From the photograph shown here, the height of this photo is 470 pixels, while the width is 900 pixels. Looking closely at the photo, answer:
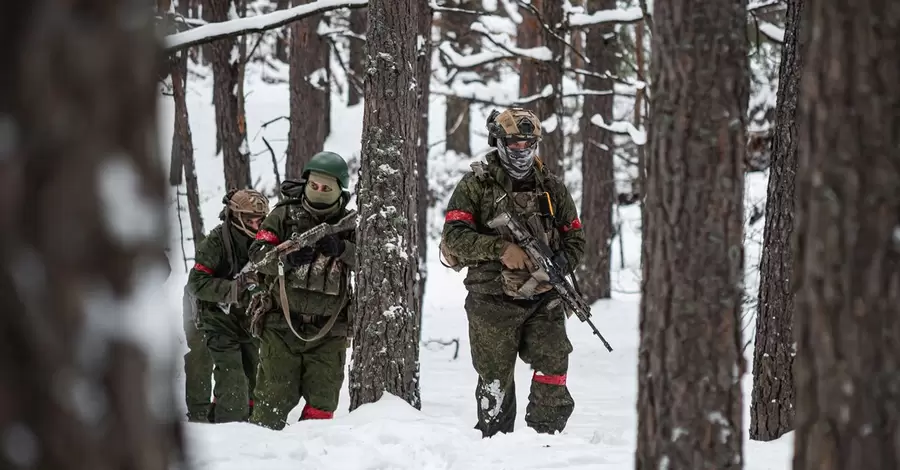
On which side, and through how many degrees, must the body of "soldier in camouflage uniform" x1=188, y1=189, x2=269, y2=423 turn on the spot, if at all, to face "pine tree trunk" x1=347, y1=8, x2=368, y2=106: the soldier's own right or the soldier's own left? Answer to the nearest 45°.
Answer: approximately 135° to the soldier's own left

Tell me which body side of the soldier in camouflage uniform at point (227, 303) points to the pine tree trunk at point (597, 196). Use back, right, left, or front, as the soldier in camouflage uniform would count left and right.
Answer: left

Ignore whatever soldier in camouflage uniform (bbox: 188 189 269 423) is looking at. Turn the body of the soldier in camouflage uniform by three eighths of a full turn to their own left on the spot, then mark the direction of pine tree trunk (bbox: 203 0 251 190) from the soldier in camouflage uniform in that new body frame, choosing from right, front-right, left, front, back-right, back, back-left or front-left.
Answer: front

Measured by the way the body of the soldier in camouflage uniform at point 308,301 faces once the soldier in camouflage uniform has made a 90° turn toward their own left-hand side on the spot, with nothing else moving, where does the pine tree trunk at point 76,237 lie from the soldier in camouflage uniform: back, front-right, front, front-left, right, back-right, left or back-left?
right

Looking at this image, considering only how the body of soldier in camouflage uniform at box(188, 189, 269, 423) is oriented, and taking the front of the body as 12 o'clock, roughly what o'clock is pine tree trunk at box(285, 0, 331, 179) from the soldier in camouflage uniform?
The pine tree trunk is roughly at 8 o'clock from the soldier in camouflage uniform.

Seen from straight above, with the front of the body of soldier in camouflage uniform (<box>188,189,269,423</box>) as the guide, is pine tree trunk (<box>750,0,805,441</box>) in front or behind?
in front

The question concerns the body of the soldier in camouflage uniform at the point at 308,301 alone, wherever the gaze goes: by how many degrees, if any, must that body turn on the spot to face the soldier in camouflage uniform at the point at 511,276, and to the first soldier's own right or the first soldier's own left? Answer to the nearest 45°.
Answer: approximately 45° to the first soldier's own left

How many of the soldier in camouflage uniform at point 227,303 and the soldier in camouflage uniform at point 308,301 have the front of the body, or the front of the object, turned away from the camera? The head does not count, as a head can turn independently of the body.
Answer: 0

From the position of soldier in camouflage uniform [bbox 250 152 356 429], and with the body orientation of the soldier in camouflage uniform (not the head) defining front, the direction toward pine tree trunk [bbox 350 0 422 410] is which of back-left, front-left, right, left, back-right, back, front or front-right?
front-left

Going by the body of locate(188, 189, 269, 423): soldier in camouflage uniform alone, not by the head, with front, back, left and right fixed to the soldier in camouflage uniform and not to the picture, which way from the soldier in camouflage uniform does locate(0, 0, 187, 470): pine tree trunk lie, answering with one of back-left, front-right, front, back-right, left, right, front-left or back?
front-right

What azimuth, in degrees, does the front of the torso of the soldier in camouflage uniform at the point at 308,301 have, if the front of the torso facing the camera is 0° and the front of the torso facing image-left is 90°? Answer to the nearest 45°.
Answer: approximately 0°

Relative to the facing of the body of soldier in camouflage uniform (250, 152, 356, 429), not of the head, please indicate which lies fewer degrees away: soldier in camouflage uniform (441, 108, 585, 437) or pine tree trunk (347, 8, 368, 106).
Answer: the soldier in camouflage uniform

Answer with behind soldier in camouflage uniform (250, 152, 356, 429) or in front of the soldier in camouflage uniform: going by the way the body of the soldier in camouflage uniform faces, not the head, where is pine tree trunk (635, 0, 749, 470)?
in front
